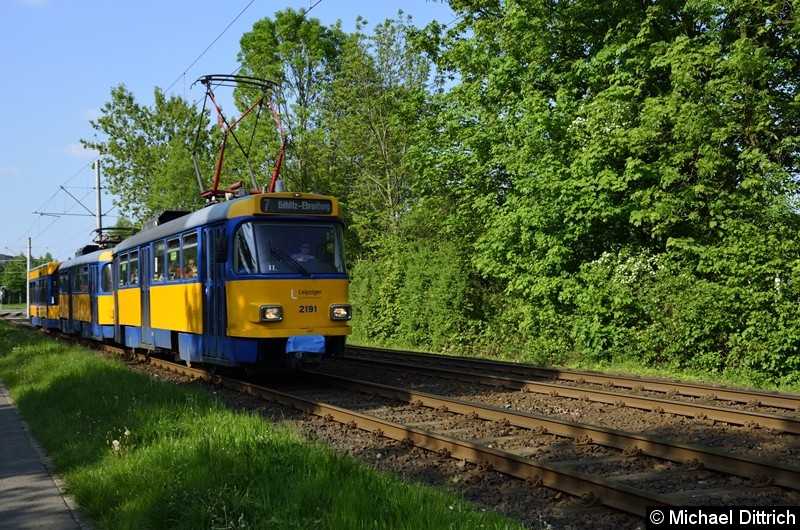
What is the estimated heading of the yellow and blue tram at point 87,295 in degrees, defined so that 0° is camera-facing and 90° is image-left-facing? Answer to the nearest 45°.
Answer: approximately 315°

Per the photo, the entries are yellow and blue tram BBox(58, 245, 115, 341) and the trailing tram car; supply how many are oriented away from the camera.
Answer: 0

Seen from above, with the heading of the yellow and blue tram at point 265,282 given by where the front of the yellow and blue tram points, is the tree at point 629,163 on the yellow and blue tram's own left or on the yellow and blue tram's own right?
on the yellow and blue tram's own left

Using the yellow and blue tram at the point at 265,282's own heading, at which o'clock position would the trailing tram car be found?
The trailing tram car is roughly at 7 o'clock from the yellow and blue tram.

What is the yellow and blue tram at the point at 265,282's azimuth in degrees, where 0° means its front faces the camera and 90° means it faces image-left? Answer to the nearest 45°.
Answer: approximately 315°

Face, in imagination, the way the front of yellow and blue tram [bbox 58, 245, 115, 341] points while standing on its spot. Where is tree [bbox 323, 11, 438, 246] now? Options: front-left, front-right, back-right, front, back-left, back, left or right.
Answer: front-left

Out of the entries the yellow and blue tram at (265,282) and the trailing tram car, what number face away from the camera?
0
